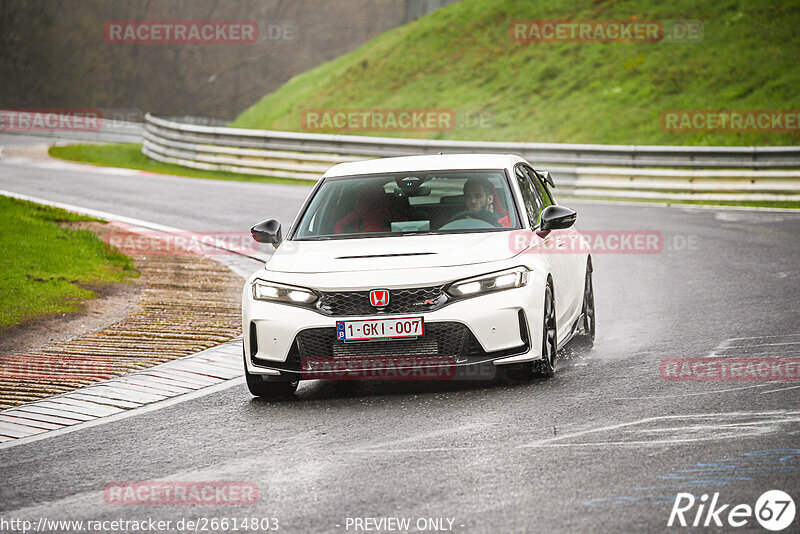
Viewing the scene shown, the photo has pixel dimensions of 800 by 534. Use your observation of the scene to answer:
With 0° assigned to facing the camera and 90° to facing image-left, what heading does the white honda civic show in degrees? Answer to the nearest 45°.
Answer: approximately 0°

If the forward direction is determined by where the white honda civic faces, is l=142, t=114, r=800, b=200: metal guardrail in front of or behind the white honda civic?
behind
